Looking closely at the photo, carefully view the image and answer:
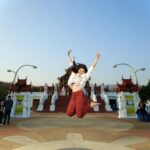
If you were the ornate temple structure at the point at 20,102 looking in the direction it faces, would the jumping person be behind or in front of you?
in front

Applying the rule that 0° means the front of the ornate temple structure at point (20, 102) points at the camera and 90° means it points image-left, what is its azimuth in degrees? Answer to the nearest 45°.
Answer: approximately 0°
